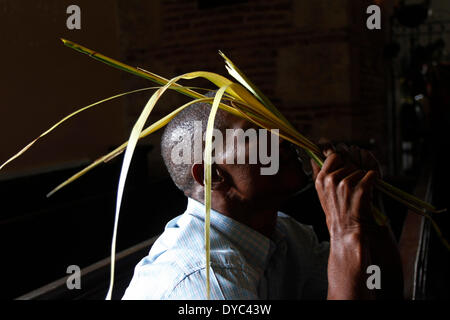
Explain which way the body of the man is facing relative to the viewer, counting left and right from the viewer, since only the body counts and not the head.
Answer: facing to the right of the viewer
